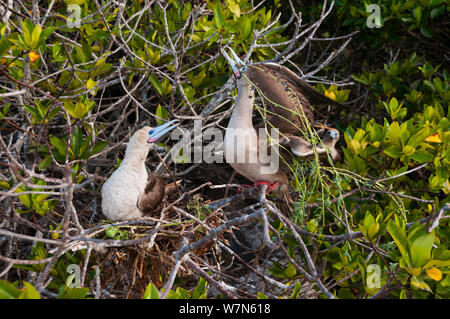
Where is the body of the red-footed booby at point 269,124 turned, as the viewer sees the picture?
to the viewer's left
